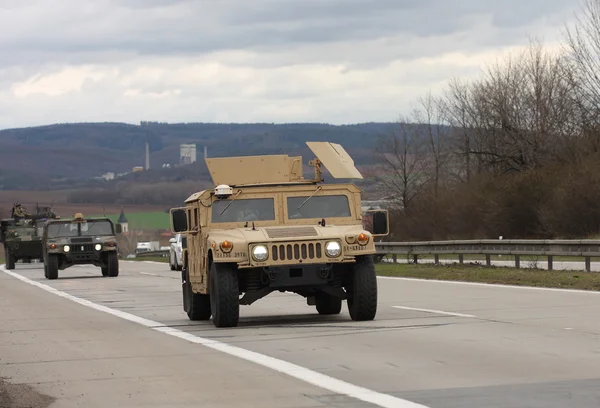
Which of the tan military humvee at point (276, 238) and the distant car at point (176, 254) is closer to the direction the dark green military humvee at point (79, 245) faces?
the tan military humvee

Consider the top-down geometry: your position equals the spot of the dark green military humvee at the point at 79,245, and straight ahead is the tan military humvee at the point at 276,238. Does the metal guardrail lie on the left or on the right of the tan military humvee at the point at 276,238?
left

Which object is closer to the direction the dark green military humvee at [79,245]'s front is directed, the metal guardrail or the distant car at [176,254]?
the metal guardrail

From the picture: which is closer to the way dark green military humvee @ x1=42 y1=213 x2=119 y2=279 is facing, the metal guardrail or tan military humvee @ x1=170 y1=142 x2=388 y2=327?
the tan military humvee

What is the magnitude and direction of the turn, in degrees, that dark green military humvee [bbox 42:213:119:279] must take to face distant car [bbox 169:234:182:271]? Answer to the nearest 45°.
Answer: approximately 135° to its left

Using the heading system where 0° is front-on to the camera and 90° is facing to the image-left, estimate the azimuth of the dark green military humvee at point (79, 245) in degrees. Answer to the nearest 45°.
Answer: approximately 0°

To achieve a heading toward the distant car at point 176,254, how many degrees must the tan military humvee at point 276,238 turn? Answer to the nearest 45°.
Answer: approximately 180°

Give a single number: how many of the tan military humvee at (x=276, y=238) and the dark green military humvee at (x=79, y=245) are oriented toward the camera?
2
